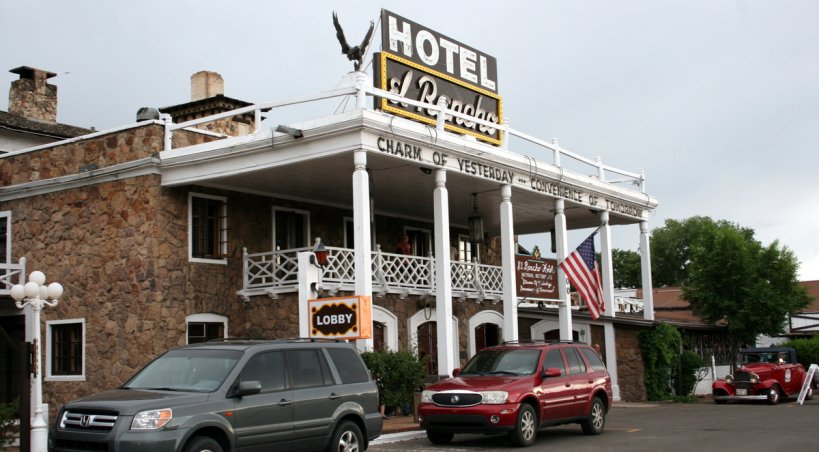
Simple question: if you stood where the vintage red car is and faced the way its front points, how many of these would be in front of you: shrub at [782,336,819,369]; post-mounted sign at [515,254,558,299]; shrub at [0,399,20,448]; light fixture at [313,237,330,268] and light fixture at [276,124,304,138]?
4

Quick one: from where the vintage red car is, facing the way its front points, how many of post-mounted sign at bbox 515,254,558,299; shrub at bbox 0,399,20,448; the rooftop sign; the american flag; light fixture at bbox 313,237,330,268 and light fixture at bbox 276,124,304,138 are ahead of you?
6

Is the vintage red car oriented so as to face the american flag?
yes

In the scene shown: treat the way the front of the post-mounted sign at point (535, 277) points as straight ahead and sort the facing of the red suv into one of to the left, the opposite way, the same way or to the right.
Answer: to the right

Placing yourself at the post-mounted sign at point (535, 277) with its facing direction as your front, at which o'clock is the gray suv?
The gray suv is roughly at 2 o'clock from the post-mounted sign.

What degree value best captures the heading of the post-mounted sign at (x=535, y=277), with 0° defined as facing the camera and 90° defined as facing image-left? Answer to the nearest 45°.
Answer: approximately 315°

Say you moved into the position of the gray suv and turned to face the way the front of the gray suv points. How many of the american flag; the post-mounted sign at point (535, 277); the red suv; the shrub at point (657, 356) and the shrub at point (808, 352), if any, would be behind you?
5

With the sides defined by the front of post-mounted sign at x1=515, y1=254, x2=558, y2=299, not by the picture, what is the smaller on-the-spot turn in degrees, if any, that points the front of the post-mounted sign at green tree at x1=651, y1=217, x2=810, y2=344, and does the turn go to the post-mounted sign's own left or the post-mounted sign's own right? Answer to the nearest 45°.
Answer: approximately 90° to the post-mounted sign's own left

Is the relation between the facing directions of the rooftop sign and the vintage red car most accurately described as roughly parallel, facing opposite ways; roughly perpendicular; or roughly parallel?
roughly perpendicular

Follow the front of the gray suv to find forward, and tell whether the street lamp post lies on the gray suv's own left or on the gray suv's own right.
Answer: on the gray suv's own right

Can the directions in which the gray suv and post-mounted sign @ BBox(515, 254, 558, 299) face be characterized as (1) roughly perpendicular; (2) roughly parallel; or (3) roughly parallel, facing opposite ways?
roughly perpendicular

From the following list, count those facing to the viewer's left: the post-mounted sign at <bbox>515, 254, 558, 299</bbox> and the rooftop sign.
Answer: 0

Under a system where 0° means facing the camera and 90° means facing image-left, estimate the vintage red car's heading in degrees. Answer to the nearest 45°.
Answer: approximately 45°

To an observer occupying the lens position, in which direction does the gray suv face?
facing the viewer and to the left of the viewer

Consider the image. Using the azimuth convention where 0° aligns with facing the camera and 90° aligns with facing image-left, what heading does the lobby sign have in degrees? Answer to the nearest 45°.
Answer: approximately 45°

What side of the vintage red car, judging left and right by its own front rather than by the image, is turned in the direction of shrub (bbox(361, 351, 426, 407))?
front

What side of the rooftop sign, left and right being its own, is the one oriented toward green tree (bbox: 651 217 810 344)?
left

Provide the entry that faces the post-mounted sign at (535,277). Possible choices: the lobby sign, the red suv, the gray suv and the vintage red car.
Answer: the vintage red car

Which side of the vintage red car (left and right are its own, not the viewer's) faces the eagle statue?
front

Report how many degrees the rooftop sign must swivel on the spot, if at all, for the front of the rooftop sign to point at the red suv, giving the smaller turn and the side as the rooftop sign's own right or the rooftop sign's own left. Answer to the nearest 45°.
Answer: approximately 45° to the rooftop sign's own right
